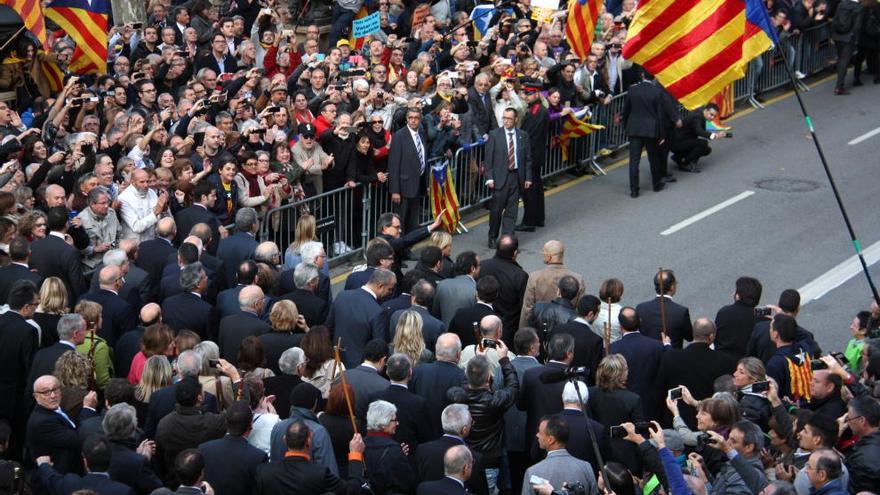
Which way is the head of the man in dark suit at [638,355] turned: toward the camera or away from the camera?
away from the camera

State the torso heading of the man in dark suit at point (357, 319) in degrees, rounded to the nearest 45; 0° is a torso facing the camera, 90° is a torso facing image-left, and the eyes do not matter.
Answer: approximately 225°

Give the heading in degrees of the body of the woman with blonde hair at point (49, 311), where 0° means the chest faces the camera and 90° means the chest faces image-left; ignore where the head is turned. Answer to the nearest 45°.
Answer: approximately 180°

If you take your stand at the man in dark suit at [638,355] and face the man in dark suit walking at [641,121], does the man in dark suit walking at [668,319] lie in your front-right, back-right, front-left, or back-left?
front-right

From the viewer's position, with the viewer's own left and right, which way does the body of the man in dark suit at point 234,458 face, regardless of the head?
facing away from the viewer

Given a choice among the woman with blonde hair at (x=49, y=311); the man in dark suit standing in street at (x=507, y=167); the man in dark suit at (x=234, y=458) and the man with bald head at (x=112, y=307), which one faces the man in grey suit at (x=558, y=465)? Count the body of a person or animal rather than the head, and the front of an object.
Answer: the man in dark suit standing in street

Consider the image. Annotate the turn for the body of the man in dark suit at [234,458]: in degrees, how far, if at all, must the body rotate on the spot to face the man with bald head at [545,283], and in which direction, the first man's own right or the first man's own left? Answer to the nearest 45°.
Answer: approximately 45° to the first man's own right

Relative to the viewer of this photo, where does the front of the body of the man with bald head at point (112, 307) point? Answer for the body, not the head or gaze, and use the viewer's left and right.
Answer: facing away from the viewer and to the right of the viewer

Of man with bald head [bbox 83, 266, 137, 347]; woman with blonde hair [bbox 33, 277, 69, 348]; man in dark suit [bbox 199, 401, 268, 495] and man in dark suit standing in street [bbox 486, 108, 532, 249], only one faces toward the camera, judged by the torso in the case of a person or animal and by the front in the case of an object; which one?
the man in dark suit standing in street

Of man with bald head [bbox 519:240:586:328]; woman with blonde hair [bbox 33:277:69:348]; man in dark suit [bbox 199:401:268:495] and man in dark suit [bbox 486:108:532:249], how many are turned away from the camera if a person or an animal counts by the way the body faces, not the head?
3

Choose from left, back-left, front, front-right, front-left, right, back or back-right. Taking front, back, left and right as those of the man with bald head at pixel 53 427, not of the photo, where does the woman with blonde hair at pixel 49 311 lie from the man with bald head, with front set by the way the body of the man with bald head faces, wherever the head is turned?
back-left

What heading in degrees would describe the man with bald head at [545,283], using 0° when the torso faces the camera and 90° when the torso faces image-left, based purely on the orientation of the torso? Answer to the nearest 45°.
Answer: approximately 180°

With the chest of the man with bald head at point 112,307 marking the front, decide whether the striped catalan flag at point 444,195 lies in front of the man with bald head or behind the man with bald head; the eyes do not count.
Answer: in front

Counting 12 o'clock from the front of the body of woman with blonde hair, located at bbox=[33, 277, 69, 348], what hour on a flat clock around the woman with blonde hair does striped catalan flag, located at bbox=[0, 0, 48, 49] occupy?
The striped catalan flag is roughly at 12 o'clock from the woman with blonde hair.

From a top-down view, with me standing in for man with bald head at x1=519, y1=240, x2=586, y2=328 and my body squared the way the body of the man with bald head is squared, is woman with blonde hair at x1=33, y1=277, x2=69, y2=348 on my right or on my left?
on my left

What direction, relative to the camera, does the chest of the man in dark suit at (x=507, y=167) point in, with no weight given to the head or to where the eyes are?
toward the camera
